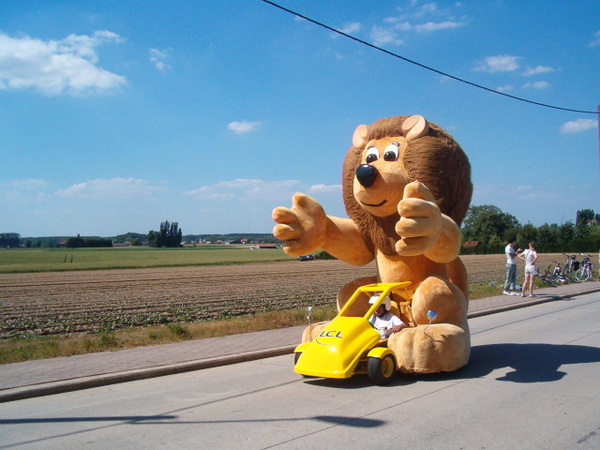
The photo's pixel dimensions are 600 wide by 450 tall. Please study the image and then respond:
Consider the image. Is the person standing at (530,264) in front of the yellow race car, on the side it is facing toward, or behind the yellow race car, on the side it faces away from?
behind

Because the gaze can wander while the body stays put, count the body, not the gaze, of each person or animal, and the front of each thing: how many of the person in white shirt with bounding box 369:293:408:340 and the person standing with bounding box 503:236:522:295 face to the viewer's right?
1

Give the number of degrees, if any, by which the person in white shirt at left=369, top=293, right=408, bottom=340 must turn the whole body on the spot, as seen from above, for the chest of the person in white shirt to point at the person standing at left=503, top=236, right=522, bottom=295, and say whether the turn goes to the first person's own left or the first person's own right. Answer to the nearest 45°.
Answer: approximately 135° to the first person's own right

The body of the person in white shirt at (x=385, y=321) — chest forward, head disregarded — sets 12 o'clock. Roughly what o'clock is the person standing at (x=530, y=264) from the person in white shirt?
The person standing is roughly at 5 o'clock from the person in white shirt.

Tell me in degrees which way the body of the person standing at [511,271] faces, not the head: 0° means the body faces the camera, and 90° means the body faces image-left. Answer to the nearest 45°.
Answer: approximately 270°

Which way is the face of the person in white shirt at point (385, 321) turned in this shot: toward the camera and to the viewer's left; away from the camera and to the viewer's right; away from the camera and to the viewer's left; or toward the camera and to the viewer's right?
toward the camera and to the viewer's left

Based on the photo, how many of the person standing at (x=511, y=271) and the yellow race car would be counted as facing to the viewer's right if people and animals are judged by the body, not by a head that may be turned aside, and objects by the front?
1
